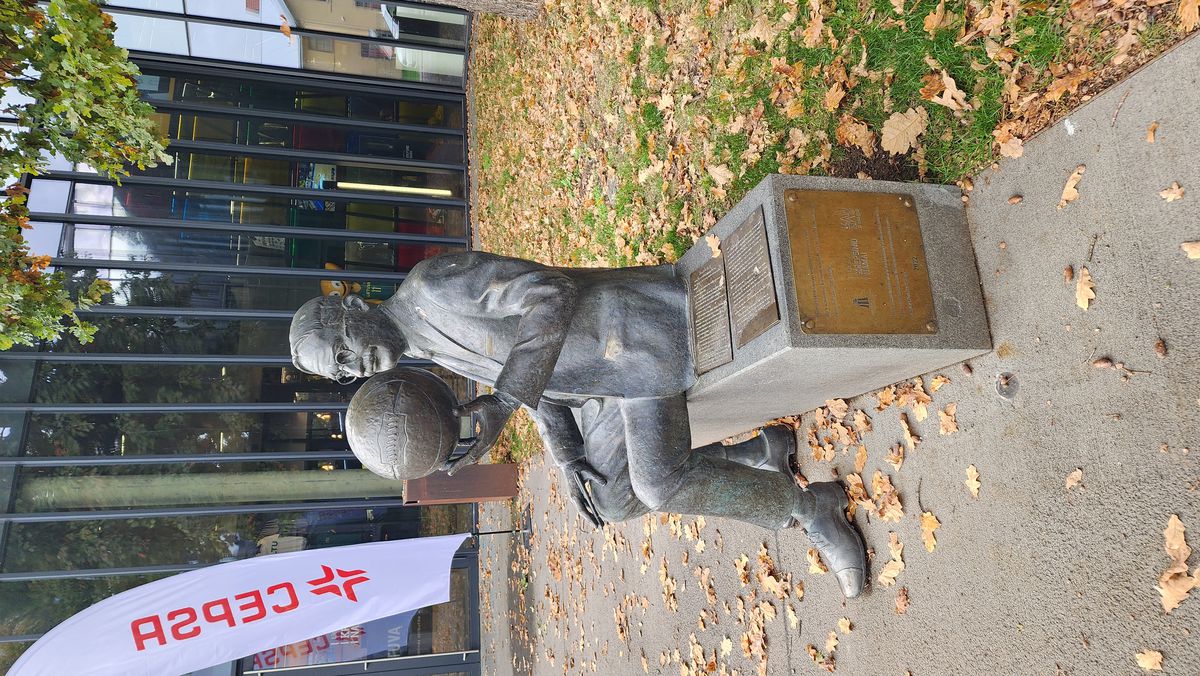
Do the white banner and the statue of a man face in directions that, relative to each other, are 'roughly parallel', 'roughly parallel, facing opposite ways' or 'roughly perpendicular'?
roughly perpendicular

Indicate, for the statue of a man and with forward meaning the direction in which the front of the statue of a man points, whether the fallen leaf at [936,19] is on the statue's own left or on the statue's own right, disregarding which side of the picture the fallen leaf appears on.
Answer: on the statue's own left

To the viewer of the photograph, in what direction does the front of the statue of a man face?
facing the viewer and to the left of the viewer
